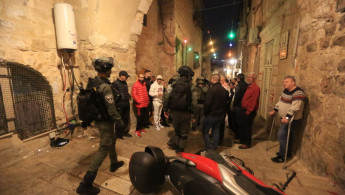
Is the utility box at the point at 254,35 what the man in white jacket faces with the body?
no

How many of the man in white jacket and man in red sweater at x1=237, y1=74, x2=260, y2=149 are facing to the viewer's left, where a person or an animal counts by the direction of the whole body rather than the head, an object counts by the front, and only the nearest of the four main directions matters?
1

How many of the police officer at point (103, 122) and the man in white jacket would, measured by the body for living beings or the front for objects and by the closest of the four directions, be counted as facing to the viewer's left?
0

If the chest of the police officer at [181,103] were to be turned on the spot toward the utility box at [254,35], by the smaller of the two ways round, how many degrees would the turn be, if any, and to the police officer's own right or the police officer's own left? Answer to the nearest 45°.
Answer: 0° — they already face it

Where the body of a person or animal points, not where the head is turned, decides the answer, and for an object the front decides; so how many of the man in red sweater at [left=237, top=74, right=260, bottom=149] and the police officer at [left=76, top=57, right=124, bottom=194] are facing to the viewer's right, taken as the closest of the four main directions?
1

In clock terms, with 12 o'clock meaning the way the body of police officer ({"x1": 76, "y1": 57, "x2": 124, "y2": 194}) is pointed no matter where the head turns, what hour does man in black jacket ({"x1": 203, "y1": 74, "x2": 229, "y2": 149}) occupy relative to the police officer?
The man in black jacket is roughly at 12 o'clock from the police officer.

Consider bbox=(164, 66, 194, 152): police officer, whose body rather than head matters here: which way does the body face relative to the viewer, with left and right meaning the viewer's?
facing away from the viewer and to the right of the viewer

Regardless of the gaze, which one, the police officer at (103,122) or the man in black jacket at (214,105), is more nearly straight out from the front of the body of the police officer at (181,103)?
the man in black jacket

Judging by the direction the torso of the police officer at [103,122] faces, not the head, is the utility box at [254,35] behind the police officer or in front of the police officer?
in front

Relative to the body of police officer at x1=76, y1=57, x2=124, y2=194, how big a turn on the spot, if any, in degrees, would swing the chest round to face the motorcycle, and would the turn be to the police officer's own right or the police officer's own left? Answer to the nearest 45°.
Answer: approximately 45° to the police officer's own right

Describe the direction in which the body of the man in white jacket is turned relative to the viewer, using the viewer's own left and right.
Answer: facing the viewer and to the right of the viewer

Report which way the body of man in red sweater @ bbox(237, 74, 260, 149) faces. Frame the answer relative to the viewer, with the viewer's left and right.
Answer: facing to the left of the viewer

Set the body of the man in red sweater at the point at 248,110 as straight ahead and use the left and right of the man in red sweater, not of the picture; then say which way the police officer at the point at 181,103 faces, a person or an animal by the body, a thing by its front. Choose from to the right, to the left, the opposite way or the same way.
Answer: to the right

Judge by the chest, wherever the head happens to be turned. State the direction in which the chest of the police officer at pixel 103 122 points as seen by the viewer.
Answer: to the viewer's right

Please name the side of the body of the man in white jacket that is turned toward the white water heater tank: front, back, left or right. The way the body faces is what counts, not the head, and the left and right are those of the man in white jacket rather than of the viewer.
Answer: right

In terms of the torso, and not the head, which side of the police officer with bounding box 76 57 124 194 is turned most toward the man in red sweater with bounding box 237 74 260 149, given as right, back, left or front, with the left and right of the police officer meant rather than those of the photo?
front
